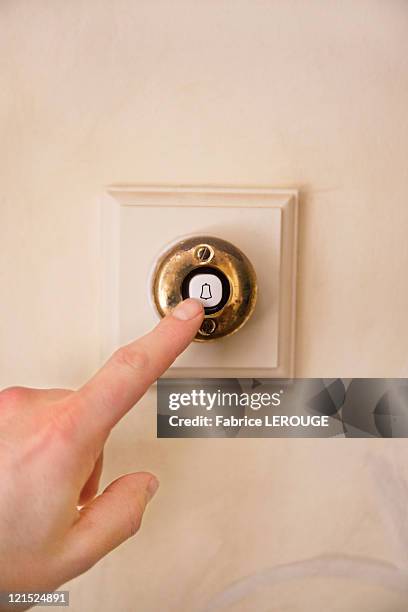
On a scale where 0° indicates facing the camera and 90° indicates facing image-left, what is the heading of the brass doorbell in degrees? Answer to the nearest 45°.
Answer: approximately 0°
